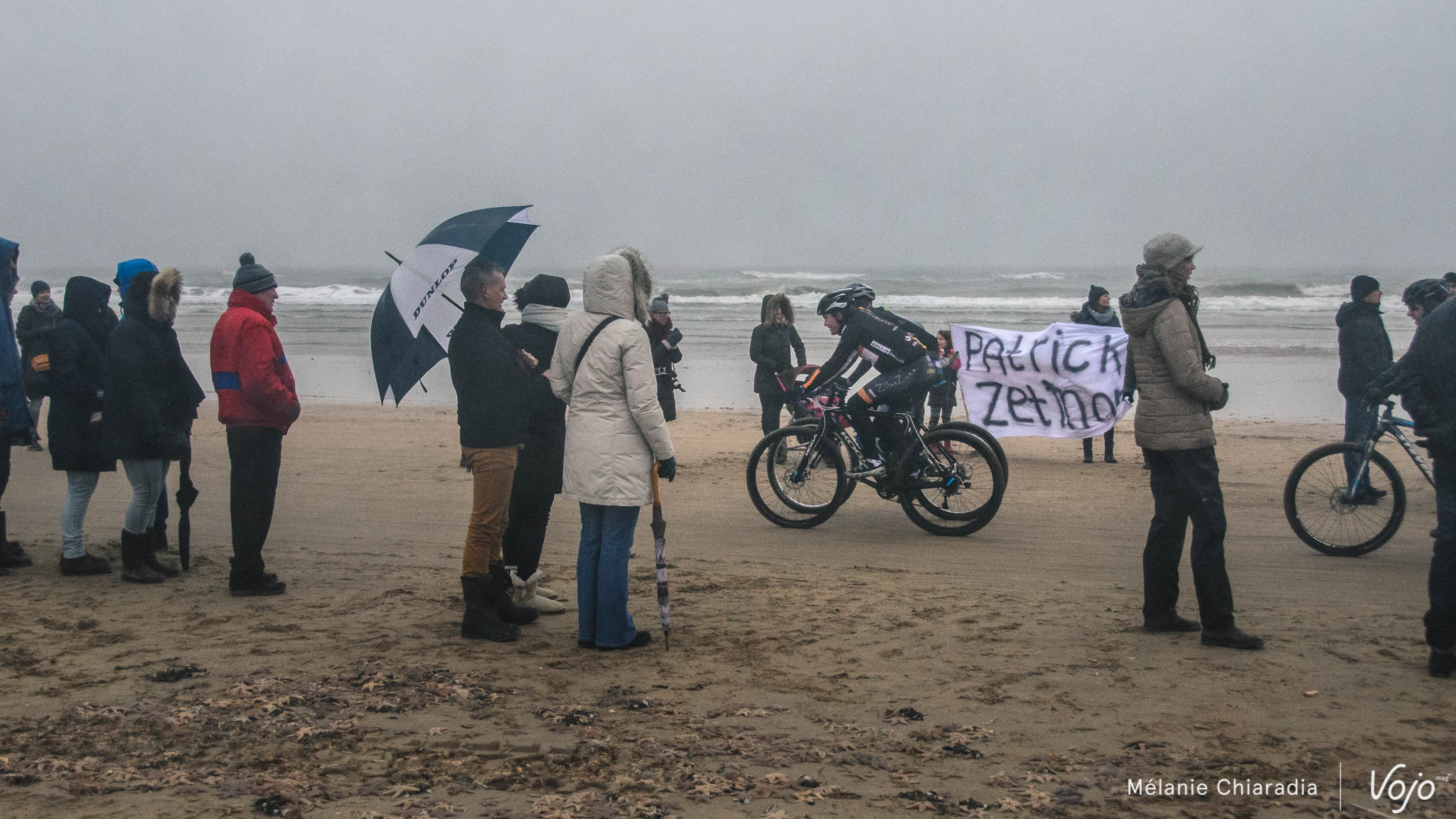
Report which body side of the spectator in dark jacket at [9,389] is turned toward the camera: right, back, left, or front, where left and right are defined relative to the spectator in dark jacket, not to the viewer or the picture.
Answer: right

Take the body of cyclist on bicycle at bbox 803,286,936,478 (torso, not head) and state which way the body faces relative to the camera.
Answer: to the viewer's left

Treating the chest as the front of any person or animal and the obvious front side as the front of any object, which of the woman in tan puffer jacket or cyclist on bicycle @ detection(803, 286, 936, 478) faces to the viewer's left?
the cyclist on bicycle

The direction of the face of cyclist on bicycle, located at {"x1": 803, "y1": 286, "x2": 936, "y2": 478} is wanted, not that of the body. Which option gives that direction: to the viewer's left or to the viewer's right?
to the viewer's left

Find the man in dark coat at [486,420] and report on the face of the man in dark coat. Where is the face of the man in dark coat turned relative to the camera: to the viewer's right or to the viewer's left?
to the viewer's right

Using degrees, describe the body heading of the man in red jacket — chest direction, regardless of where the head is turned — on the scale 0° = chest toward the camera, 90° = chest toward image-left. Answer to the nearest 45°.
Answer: approximately 270°

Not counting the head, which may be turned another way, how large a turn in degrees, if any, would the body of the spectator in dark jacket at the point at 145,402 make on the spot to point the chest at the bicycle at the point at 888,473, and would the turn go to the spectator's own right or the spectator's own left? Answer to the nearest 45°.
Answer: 0° — they already face it
